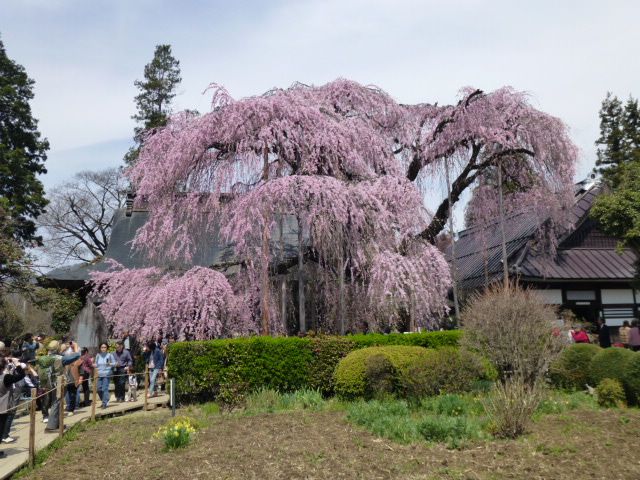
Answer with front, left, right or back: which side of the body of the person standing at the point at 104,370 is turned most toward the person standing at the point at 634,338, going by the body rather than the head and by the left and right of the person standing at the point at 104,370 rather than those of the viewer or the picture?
left

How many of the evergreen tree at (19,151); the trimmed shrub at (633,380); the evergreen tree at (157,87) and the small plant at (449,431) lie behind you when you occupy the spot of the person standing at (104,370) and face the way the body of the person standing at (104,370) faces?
2

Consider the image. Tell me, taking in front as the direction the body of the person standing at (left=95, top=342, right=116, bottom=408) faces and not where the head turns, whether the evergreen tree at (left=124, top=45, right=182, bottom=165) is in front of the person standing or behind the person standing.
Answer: behind

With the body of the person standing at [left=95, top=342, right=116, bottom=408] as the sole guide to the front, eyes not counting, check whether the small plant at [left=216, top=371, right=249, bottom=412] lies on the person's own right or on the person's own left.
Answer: on the person's own left

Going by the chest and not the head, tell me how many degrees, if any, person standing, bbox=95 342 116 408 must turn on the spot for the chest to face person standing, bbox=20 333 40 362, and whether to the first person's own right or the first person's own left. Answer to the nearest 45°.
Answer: approximately 135° to the first person's own right

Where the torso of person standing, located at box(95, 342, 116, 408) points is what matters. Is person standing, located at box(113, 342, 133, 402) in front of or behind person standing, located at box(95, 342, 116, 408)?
behind

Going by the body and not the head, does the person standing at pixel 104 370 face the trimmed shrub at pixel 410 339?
no

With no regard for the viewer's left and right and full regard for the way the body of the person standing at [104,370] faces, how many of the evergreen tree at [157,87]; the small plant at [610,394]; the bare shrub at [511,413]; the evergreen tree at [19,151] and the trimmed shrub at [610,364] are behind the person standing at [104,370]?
2

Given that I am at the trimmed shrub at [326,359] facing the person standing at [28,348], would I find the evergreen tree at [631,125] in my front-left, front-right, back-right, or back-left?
back-right

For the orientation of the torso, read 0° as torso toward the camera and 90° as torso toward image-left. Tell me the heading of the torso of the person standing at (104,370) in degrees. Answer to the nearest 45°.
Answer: approximately 0°

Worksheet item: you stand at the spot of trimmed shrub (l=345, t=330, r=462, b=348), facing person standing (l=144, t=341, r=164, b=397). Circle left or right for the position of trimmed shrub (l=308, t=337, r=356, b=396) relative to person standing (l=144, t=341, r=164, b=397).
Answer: left

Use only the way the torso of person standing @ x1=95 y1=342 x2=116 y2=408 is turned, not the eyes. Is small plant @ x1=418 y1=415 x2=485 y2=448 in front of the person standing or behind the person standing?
in front

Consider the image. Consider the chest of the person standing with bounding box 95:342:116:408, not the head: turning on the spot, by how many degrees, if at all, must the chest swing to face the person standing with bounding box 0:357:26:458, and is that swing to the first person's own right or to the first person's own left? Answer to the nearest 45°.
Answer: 0° — they already face them

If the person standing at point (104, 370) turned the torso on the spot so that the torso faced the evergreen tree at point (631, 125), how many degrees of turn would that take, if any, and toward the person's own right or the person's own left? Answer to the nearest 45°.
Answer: approximately 135° to the person's own left

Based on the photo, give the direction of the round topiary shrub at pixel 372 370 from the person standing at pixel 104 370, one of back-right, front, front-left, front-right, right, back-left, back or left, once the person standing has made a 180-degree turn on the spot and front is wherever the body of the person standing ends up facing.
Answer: back-right

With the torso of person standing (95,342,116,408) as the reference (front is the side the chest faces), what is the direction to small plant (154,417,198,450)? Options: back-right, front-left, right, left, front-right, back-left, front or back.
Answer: front

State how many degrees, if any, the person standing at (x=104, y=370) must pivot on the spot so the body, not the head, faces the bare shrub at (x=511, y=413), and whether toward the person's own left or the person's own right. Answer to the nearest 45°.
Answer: approximately 45° to the person's own left
